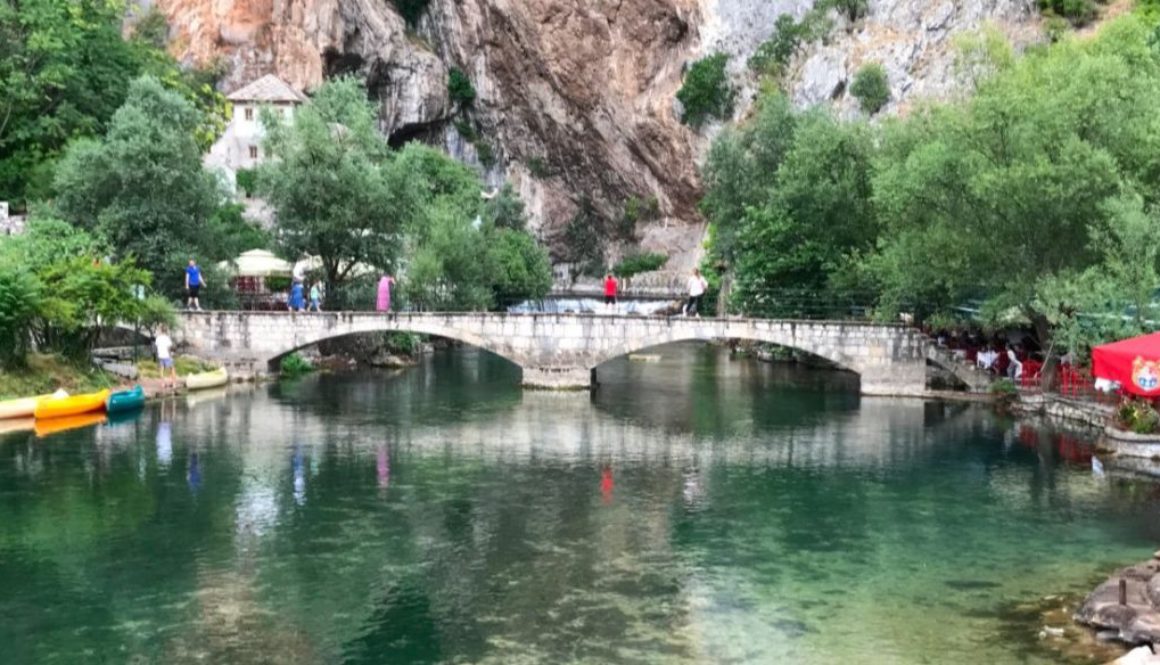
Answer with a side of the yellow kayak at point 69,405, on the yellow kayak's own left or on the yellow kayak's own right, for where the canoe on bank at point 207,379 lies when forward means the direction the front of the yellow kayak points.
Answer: on the yellow kayak's own left

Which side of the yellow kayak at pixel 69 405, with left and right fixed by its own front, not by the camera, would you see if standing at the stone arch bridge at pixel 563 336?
front

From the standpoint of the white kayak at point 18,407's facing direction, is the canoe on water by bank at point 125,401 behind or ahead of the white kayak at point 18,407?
ahead

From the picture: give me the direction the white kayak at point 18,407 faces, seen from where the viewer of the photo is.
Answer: facing to the right of the viewer

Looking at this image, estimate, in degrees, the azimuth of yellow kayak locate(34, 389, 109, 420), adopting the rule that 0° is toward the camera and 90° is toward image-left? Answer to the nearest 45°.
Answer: approximately 270°

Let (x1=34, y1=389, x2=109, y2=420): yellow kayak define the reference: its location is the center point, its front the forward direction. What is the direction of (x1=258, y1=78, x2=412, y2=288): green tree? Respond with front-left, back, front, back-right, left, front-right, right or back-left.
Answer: front-left
